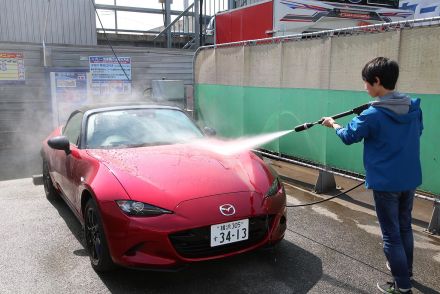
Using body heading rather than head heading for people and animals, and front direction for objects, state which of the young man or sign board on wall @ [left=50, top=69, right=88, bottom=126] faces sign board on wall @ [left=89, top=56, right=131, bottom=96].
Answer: the young man

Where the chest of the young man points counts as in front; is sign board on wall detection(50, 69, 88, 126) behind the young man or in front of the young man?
in front

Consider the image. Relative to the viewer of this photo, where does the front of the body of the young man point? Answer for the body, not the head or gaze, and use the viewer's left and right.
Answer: facing away from the viewer and to the left of the viewer

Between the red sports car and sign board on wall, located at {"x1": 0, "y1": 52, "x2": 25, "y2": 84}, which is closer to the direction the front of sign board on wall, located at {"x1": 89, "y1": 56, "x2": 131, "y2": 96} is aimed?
the red sports car

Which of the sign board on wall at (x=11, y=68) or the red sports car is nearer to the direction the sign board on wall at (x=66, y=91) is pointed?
the red sports car

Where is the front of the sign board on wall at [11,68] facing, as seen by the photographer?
facing the viewer

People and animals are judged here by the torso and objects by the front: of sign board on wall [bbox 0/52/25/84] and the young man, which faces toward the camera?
the sign board on wall

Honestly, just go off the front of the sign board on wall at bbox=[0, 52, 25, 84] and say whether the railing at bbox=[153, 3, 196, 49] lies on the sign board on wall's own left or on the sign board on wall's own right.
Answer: on the sign board on wall's own left

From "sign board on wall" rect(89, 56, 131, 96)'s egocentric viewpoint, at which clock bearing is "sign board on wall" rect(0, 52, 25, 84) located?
"sign board on wall" rect(0, 52, 25, 84) is roughly at 3 o'clock from "sign board on wall" rect(89, 56, 131, 96).

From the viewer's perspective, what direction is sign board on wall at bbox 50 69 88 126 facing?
toward the camera

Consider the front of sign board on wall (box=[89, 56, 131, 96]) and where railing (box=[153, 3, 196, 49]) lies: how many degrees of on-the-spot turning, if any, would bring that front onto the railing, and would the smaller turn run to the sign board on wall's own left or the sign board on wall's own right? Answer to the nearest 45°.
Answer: approximately 135° to the sign board on wall's own left

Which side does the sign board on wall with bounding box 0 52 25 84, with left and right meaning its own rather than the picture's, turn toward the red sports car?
front

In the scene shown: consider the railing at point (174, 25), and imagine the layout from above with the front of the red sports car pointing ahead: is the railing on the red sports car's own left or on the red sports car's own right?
on the red sports car's own left

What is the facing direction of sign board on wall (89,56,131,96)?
toward the camera

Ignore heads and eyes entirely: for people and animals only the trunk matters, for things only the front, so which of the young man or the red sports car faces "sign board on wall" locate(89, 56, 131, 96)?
the young man

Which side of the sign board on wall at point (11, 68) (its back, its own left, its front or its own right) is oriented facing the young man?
front
